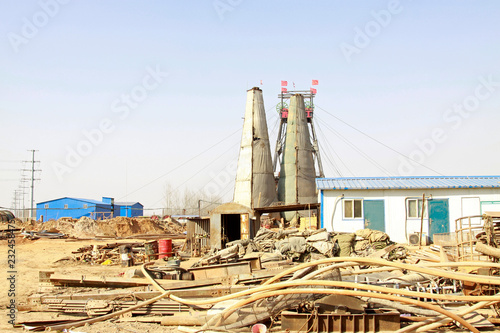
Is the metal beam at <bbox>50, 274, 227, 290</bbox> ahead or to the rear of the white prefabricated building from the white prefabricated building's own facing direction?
ahead

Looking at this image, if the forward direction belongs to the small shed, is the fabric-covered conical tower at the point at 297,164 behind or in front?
behind

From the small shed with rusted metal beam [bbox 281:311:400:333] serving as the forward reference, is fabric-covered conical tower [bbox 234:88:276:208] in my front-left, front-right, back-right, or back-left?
back-left

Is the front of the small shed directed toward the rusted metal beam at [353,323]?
yes

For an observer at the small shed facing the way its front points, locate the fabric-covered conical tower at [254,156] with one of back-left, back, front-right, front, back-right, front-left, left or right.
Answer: back

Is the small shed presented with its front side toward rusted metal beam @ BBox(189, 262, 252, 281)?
yes

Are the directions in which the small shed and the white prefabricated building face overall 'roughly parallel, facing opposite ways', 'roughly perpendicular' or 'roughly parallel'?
roughly parallel

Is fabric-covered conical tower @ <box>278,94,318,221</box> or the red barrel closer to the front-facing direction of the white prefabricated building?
the red barrel

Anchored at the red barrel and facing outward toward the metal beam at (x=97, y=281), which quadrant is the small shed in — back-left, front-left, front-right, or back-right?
back-left

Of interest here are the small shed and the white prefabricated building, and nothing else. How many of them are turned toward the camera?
2

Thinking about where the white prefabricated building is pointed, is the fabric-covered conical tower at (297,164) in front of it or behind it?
behind

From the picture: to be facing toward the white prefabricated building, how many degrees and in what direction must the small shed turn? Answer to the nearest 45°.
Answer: approximately 90° to its left

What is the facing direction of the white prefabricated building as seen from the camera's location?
facing the viewer

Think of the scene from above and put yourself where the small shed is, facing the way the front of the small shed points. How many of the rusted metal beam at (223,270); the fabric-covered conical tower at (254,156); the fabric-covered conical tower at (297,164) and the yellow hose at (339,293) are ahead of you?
2

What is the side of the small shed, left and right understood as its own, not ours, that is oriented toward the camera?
front

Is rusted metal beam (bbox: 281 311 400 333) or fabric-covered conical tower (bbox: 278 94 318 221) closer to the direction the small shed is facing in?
the rusted metal beam
